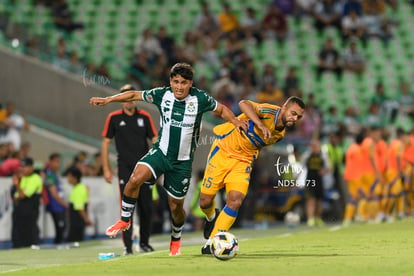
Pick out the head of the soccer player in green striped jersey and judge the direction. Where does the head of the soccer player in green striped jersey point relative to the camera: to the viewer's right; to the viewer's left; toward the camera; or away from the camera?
toward the camera

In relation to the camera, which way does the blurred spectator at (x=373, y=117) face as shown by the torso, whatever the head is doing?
toward the camera

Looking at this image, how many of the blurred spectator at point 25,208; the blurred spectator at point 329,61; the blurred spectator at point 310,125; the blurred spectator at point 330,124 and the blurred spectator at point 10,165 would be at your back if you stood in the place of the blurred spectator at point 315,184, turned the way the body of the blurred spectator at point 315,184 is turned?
3

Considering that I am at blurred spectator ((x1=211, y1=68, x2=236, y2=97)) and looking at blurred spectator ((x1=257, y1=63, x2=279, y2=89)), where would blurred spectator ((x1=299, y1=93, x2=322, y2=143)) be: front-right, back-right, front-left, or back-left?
front-right

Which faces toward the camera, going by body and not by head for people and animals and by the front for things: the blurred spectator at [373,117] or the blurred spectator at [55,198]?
the blurred spectator at [373,117]

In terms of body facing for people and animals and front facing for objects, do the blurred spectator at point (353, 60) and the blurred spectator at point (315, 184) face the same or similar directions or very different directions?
same or similar directions

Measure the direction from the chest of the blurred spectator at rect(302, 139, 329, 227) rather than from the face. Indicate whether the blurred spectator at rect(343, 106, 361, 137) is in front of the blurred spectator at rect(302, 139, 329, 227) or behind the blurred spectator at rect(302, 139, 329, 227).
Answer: behind

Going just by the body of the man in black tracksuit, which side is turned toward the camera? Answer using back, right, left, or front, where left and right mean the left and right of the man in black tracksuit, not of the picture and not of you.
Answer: front
